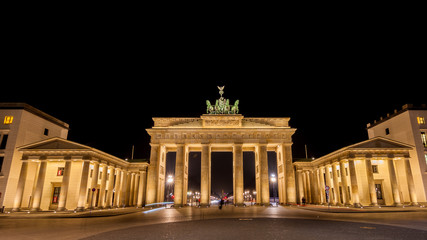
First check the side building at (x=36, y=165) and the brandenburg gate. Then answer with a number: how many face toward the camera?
2

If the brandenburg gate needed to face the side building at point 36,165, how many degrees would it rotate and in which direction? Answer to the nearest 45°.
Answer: approximately 90° to its right

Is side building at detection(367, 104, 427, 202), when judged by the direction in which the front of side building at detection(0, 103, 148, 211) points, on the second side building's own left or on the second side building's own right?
on the second side building's own left

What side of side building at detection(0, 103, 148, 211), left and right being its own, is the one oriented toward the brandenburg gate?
left
